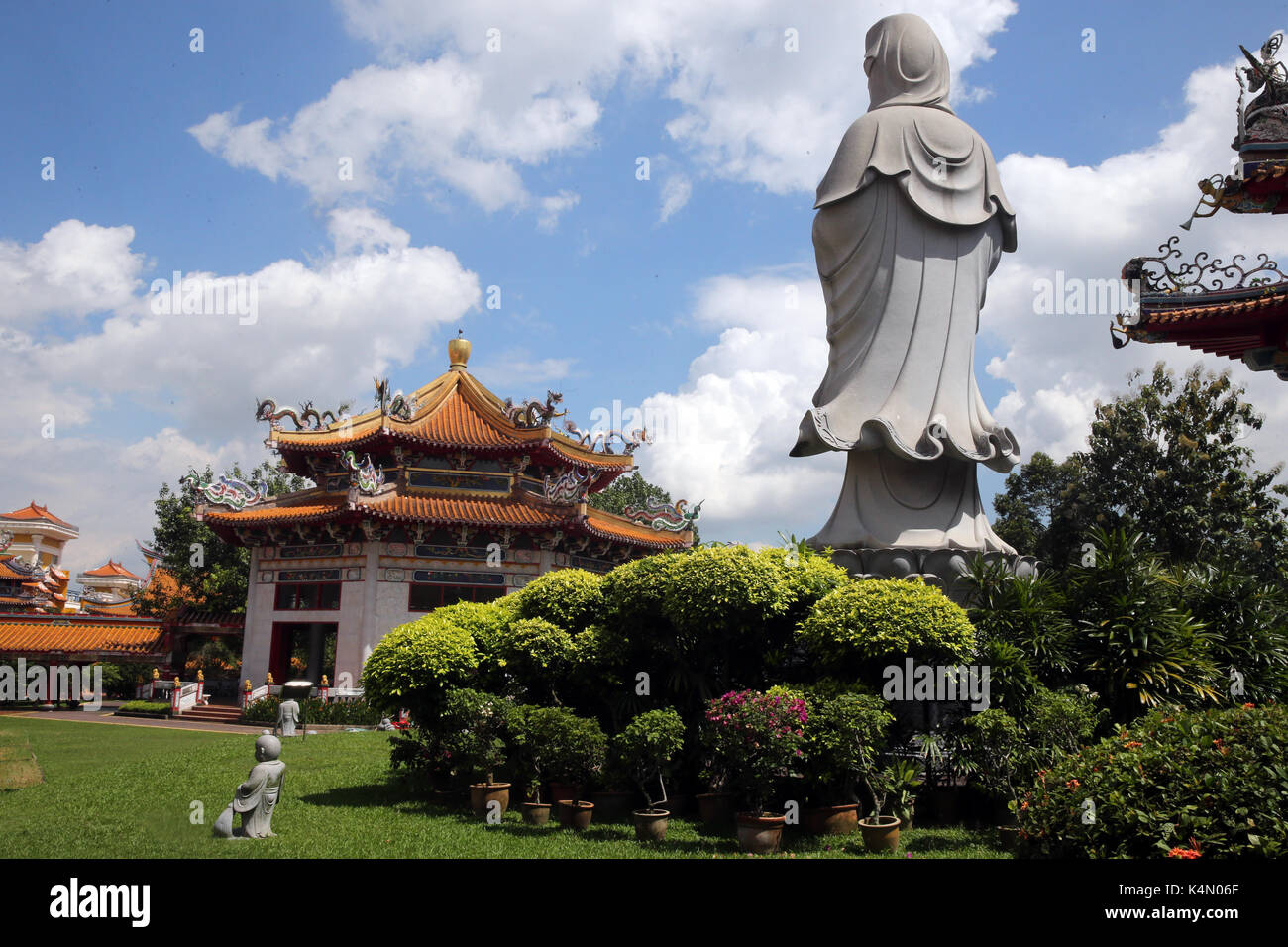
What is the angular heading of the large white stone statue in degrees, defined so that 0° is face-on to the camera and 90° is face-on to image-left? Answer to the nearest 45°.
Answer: approximately 135°

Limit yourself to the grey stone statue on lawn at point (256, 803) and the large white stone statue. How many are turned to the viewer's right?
0

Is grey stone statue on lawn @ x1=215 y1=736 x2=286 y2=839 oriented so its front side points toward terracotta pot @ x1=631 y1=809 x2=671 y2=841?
no

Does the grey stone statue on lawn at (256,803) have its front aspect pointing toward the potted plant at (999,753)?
no

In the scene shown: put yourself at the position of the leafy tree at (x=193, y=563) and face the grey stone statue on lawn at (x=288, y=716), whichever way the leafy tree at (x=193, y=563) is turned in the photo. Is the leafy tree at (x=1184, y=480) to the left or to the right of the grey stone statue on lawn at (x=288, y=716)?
left

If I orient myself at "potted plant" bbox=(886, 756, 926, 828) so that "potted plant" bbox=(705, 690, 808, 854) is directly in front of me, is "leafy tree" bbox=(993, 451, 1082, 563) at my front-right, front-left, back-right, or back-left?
back-right

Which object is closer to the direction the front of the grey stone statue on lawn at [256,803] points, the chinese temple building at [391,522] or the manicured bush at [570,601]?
the chinese temple building

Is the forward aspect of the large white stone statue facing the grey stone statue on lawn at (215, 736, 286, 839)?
no

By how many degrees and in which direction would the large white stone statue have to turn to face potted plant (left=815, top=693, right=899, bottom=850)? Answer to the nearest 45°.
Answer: approximately 135° to its left

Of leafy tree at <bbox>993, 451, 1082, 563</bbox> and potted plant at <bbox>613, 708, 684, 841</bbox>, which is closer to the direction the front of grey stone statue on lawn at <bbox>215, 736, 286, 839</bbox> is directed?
the leafy tree
